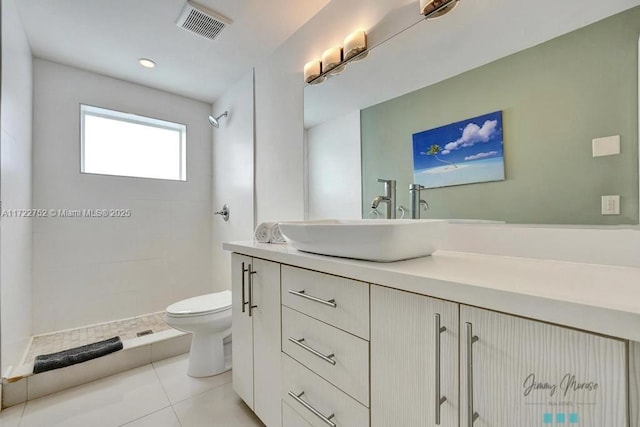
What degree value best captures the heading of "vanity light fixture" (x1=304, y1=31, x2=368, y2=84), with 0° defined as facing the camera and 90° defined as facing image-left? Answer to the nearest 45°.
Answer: approximately 45°

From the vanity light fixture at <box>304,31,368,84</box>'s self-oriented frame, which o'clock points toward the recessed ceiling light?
The recessed ceiling light is roughly at 2 o'clock from the vanity light fixture.

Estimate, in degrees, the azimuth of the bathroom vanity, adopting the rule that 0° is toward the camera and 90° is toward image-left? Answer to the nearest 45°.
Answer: approximately 45°

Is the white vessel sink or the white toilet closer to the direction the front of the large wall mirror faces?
the white vessel sink

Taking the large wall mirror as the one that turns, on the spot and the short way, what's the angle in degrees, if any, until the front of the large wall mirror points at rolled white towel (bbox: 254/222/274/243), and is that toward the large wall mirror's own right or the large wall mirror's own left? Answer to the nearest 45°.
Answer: approximately 45° to the large wall mirror's own right

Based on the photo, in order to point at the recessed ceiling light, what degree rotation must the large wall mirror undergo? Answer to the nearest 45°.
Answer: approximately 45° to its right

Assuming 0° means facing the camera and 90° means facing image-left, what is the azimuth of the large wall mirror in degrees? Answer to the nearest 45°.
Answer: approximately 45°
